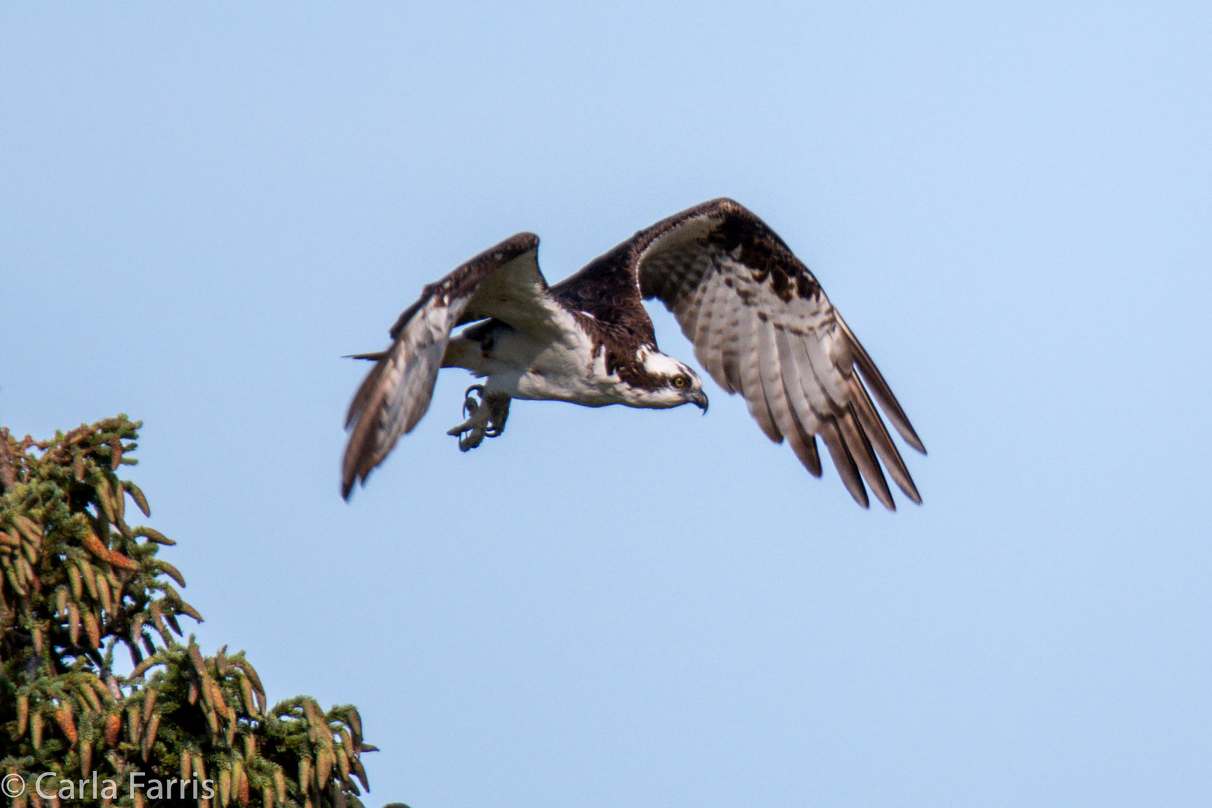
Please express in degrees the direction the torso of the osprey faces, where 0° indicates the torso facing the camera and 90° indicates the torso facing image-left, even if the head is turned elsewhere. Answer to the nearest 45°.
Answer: approximately 315°

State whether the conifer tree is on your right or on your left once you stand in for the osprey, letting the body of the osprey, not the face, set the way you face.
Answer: on your right
